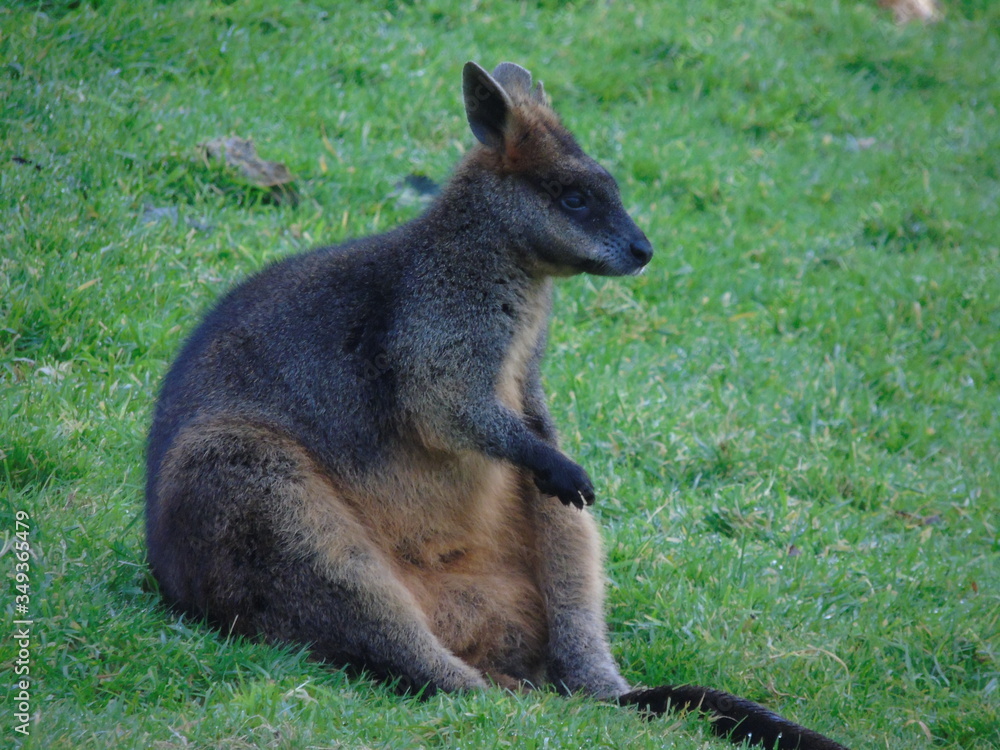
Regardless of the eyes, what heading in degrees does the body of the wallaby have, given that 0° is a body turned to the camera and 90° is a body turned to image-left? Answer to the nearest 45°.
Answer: approximately 315°
